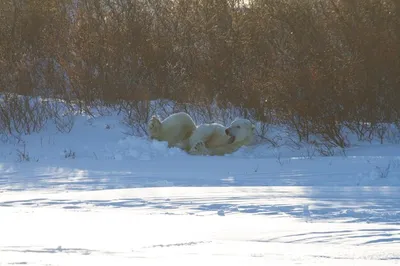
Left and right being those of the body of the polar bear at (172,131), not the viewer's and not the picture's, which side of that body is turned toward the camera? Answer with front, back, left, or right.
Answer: left
